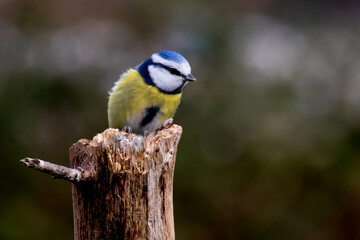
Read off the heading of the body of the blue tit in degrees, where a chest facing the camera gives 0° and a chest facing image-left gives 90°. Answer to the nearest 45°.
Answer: approximately 315°
